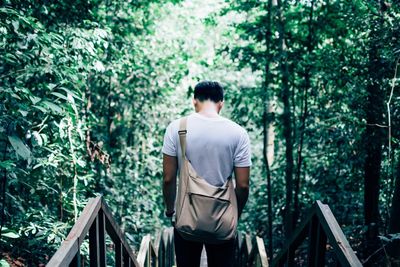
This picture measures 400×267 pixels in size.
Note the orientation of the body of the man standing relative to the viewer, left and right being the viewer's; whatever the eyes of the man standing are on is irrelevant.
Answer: facing away from the viewer

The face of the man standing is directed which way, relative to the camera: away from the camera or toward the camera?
away from the camera

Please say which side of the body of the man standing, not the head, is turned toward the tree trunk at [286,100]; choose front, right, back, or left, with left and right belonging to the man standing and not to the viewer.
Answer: front

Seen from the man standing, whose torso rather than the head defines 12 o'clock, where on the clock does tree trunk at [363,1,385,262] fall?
The tree trunk is roughly at 1 o'clock from the man standing.

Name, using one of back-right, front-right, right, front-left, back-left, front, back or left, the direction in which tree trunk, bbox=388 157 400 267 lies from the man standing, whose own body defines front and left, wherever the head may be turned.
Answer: front-right
